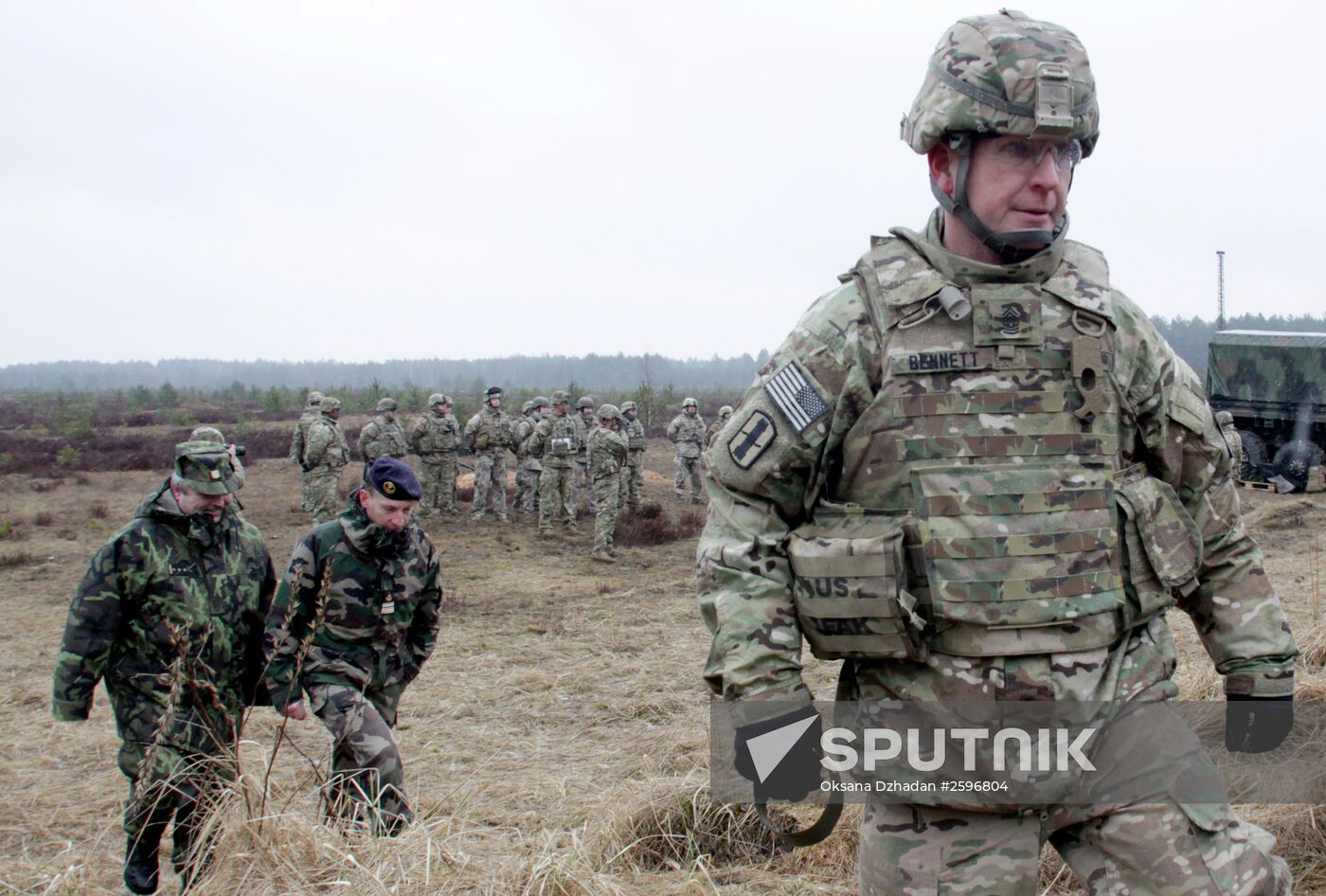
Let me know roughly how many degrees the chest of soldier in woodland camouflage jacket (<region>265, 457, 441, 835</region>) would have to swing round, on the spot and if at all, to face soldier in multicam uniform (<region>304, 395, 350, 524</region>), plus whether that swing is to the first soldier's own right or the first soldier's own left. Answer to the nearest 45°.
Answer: approximately 135° to the first soldier's own left

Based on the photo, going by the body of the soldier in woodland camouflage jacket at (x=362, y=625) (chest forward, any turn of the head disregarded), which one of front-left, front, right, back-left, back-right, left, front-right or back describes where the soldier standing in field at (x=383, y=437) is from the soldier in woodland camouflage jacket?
back-left

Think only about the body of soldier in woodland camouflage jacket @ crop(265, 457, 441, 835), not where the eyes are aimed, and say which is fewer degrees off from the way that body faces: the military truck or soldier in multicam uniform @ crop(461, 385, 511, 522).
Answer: the military truck

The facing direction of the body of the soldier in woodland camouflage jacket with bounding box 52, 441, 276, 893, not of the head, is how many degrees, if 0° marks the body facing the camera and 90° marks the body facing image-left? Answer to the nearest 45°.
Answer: approximately 315°

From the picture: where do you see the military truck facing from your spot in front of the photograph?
facing to the right of the viewer

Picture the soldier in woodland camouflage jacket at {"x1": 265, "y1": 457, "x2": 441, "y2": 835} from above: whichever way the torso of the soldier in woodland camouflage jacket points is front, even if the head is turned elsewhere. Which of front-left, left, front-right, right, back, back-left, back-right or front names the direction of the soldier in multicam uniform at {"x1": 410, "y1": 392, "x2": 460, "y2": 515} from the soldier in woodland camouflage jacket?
back-left

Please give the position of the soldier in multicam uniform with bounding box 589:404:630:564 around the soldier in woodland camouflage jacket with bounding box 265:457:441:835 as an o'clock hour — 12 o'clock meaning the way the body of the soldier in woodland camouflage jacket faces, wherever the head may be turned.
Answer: The soldier in multicam uniform is roughly at 8 o'clock from the soldier in woodland camouflage jacket.
